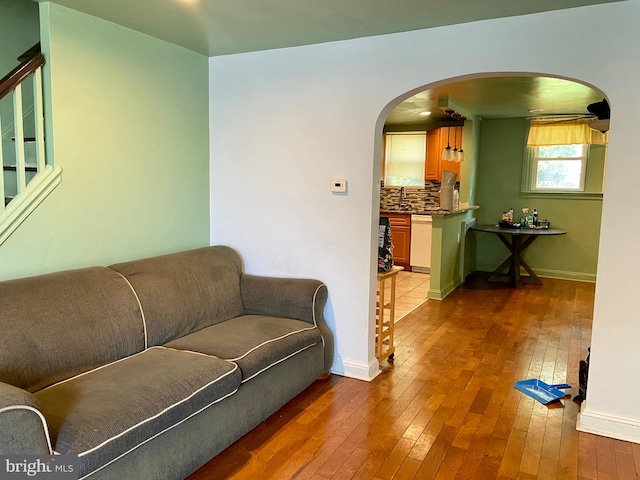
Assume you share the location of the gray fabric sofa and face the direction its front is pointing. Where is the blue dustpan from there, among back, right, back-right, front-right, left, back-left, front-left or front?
front-left

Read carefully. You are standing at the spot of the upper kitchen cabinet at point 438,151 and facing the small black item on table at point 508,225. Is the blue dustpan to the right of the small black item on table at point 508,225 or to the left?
right

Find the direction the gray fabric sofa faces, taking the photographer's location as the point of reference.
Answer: facing the viewer and to the right of the viewer

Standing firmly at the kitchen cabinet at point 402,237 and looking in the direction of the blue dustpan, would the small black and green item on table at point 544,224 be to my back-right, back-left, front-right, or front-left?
front-left

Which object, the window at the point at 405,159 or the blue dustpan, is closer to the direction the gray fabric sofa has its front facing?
the blue dustpan
